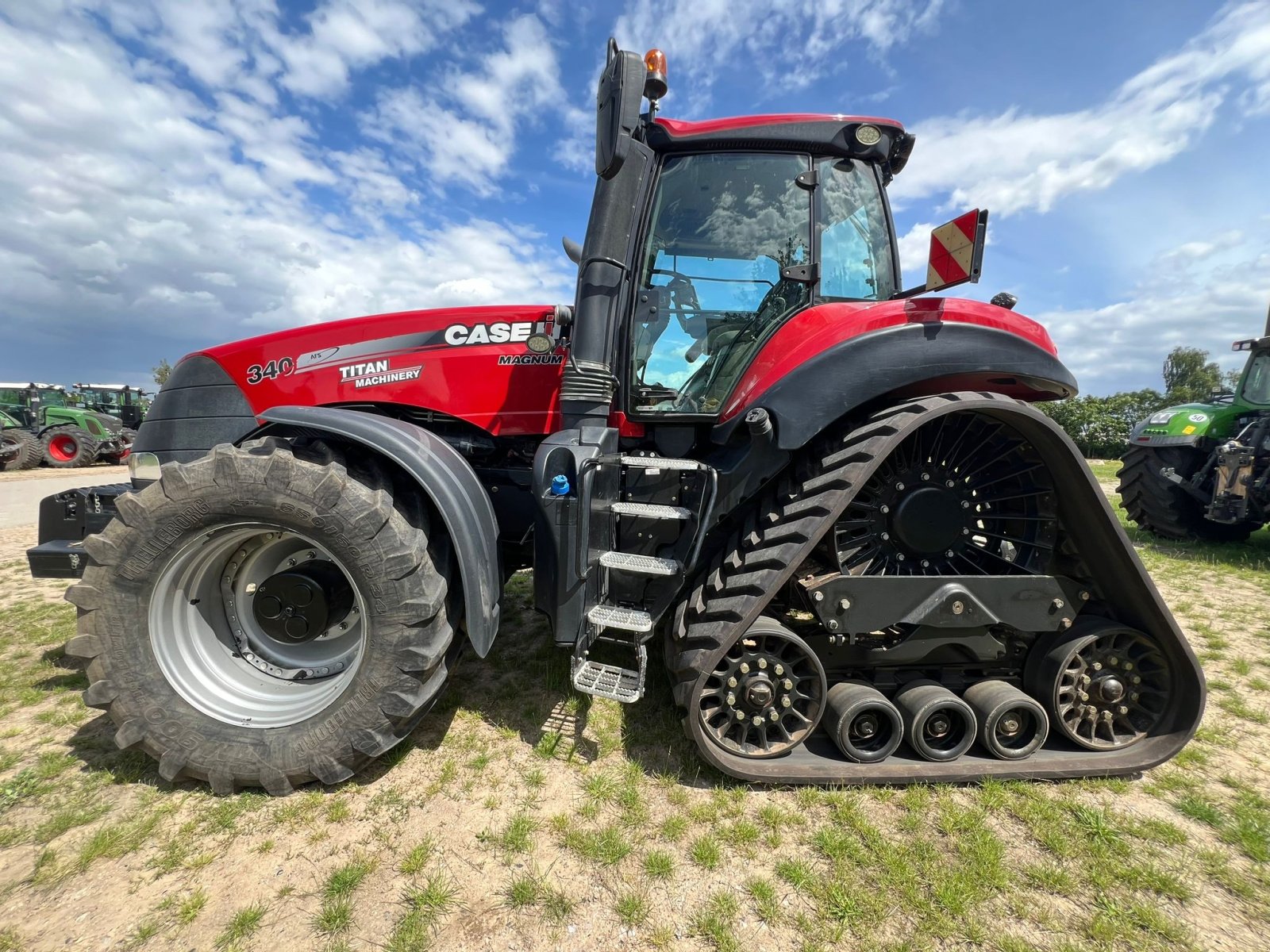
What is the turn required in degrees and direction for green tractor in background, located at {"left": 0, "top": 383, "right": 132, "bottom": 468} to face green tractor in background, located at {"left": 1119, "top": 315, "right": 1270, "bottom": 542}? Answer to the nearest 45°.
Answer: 0° — it already faces it

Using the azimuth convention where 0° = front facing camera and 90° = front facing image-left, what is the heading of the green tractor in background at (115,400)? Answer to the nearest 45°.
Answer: approximately 315°

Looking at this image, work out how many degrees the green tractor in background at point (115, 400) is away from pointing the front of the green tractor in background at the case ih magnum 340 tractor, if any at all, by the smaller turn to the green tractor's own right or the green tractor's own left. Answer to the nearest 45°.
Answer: approximately 45° to the green tractor's own right

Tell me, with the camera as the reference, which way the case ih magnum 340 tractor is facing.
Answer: facing to the left of the viewer

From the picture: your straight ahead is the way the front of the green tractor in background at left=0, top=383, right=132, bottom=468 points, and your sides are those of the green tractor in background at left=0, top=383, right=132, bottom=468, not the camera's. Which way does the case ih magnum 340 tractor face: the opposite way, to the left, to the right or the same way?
the opposite way

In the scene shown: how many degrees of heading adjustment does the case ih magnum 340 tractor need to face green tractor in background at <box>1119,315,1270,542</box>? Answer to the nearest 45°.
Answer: approximately 135° to its right

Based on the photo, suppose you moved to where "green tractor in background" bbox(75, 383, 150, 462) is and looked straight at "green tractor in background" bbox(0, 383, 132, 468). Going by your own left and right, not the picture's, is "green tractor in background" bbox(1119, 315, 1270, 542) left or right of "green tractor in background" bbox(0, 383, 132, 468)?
left
